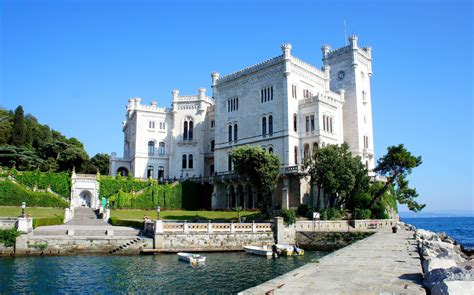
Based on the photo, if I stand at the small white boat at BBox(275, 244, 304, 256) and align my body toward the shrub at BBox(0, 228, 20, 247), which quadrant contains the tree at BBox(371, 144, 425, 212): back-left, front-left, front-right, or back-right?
back-right

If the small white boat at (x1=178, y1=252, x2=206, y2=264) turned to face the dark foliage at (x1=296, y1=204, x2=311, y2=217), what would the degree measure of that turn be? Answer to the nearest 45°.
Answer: approximately 135° to its right

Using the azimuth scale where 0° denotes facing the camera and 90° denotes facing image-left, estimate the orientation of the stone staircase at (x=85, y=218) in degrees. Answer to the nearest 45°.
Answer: approximately 0°

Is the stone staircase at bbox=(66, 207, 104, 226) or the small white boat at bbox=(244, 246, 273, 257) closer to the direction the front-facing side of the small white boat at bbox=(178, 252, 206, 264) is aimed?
the stone staircase

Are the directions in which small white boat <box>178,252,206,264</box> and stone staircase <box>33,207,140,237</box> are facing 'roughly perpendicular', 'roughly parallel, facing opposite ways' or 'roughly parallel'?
roughly perpendicular

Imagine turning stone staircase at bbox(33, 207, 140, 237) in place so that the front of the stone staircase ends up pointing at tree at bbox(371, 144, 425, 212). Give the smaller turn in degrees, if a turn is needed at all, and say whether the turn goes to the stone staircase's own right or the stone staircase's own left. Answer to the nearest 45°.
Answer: approximately 90° to the stone staircase's own left

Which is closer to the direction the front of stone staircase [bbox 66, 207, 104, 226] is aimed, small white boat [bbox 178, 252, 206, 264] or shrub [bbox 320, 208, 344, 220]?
the small white boat

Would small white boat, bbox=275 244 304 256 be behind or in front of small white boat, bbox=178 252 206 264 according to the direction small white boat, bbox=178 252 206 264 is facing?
behind

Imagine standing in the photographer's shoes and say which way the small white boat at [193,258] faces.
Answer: facing to the left of the viewer
